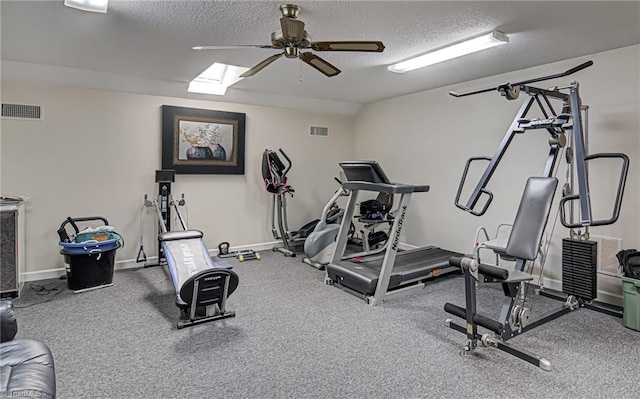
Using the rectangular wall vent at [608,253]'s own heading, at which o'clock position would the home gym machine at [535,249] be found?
The home gym machine is roughly at 11 o'clock from the rectangular wall vent.

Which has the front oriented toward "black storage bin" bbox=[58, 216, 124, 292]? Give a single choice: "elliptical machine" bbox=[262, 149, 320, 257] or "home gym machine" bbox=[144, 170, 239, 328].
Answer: the elliptical machine

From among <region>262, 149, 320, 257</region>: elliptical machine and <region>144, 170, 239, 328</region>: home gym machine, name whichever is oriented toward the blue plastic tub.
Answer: the elliptical machine

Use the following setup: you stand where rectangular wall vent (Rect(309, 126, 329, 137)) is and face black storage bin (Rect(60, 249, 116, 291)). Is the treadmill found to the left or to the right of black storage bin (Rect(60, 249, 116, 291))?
left

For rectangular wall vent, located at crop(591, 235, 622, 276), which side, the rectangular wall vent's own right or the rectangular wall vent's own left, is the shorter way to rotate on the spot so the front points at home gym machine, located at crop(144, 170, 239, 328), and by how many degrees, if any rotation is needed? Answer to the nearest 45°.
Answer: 0° — it already faces it

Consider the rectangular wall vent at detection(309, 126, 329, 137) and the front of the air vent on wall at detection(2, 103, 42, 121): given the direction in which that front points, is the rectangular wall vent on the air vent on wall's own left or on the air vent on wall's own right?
on the air vent on wall's own left

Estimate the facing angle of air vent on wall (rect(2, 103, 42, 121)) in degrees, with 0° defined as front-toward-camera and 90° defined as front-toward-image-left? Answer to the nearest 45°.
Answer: approximately 0°

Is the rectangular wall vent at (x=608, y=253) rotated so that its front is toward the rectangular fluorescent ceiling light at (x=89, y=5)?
yes
